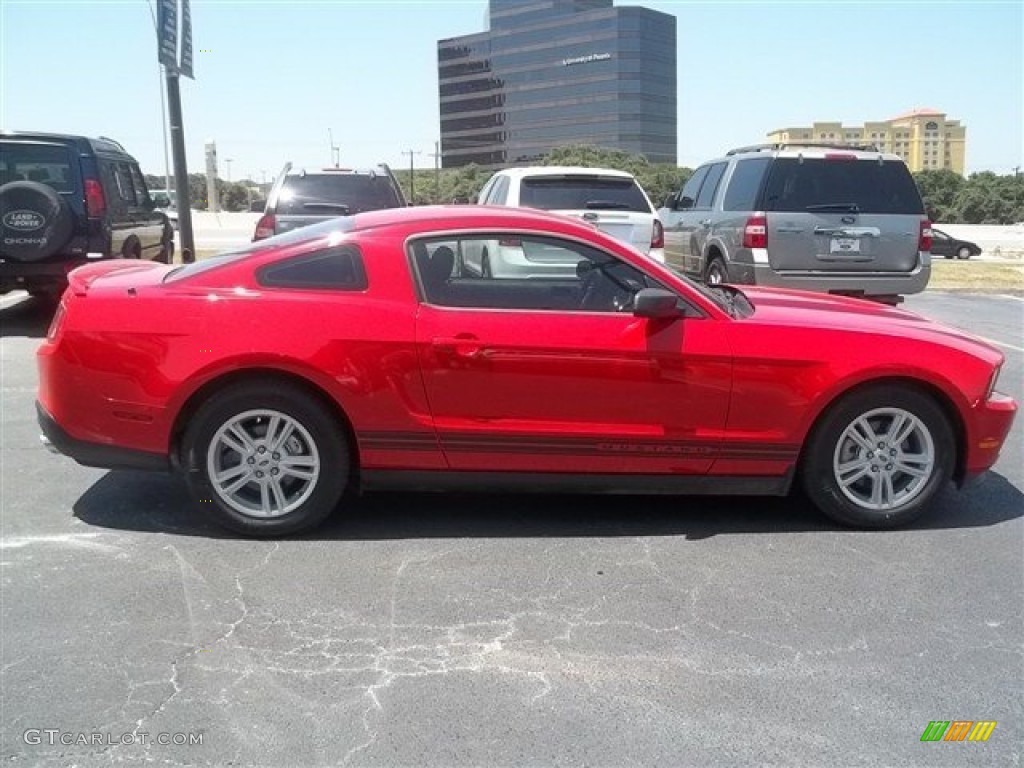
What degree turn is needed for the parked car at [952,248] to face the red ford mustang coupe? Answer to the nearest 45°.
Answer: approximately 90° to its right

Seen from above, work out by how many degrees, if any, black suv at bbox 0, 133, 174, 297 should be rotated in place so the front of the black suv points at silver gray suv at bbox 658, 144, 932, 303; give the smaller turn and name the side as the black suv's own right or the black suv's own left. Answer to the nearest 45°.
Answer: approximately 90° to the black suv's own right

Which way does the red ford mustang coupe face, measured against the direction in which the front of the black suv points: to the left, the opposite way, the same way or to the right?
to the right

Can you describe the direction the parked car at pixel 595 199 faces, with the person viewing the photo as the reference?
facing away from the viewer

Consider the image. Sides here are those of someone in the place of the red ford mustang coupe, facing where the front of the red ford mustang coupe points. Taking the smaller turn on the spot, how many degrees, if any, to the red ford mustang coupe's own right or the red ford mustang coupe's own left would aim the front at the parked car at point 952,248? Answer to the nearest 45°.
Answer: approximately 45° to the red ford mustang coupe's own left

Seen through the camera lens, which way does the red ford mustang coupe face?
facing to the right of the viewer

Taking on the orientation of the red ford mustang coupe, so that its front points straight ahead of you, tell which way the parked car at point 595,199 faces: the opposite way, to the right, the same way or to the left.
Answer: to the left

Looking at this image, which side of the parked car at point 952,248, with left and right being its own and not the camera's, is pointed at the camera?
right

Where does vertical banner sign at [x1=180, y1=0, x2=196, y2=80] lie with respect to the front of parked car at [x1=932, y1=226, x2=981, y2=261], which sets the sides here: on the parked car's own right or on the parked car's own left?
on the parked car's own right

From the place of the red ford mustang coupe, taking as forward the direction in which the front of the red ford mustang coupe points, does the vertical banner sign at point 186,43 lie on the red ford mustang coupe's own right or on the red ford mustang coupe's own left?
on the red ford mustang coupe's own left

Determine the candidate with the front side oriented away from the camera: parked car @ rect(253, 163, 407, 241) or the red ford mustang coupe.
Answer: the parked car

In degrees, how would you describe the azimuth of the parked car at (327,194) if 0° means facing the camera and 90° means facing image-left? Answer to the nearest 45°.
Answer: approximately 180°

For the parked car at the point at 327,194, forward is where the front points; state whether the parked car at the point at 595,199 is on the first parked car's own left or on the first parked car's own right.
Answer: on the first parked car's own right

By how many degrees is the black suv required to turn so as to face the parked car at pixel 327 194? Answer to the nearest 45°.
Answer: approximately 45° to its right
